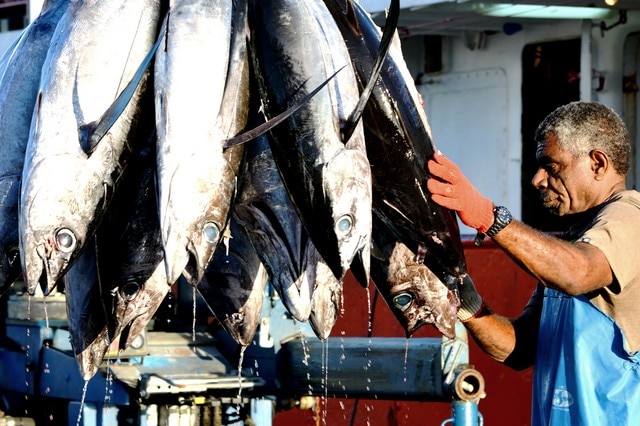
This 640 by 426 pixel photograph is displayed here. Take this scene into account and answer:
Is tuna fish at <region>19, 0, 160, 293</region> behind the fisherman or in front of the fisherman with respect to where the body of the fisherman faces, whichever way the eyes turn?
in front

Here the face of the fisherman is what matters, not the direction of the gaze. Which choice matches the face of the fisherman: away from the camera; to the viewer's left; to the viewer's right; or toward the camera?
to the viewer's left

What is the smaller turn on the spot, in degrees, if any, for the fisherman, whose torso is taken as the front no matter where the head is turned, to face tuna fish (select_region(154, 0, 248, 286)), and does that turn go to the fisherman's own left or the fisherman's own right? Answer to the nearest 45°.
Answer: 0° — they already face it

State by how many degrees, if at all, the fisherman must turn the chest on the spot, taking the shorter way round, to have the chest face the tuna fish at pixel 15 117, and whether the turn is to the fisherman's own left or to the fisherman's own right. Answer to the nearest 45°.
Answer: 0° — they already face it

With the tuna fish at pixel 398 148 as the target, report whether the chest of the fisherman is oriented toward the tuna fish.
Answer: yes

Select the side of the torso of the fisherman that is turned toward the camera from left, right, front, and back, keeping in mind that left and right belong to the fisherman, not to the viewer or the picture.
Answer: left

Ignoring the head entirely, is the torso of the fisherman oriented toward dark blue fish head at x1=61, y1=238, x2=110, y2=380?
yes

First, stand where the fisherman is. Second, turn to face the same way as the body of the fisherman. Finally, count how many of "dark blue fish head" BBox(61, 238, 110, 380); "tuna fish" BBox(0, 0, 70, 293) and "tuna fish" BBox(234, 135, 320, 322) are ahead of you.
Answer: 3

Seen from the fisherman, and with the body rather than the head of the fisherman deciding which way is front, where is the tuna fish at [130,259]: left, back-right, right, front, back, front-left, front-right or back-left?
front

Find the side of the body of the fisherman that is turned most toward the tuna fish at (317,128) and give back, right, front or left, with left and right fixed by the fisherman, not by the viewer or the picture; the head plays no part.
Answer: front

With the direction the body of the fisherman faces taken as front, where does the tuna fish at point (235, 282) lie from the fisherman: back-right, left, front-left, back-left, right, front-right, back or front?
front
